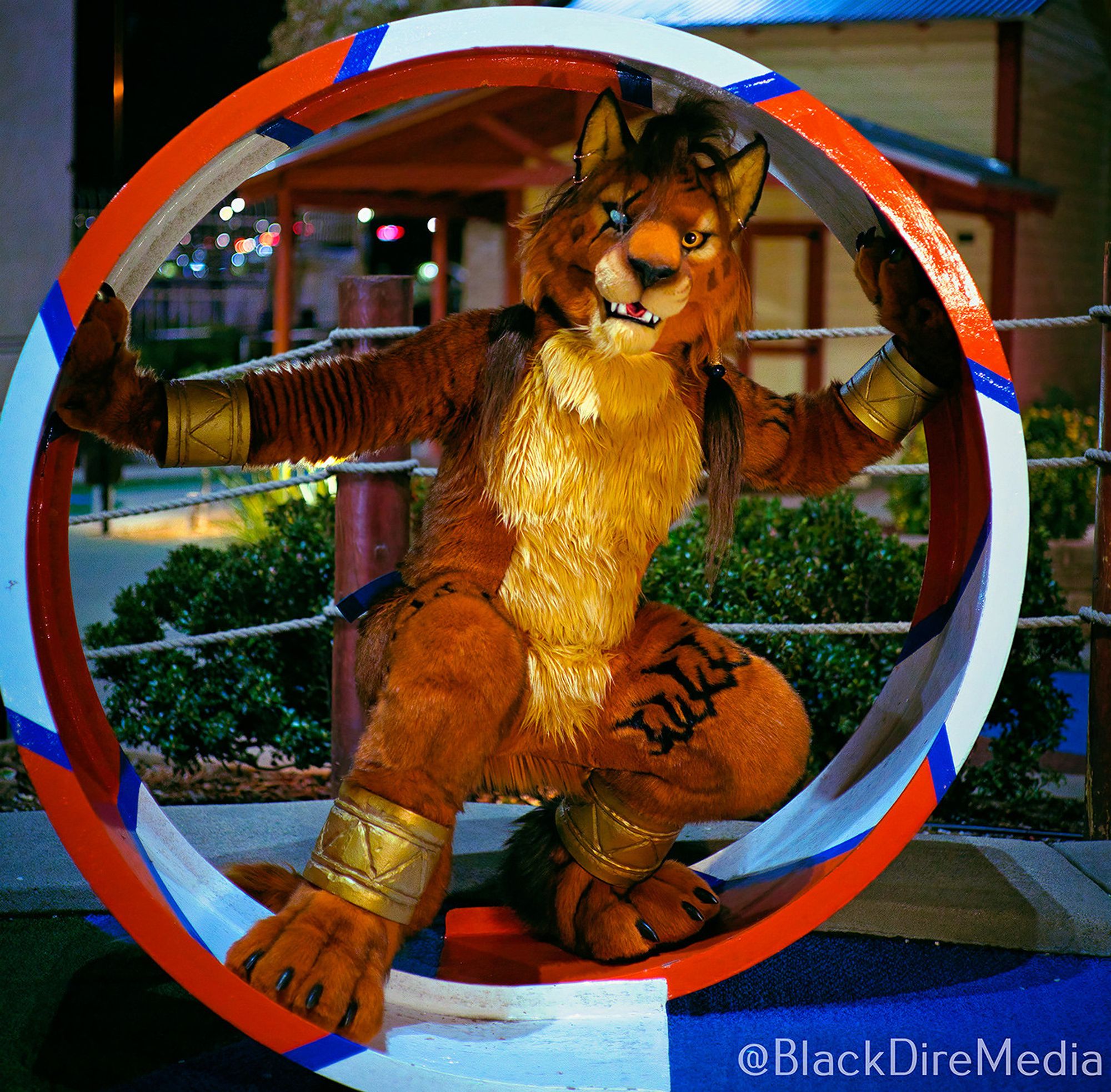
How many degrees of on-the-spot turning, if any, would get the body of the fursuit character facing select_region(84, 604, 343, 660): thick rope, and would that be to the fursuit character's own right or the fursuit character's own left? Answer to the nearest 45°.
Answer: approximately 135° to the fursuit character's own right

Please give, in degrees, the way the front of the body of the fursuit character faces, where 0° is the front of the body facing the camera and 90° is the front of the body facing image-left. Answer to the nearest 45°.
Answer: approximately 0°

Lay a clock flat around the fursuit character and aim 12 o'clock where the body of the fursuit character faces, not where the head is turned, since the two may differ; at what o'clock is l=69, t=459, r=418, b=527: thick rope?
The thick rope is roughly at 5 o'clock from the fursuit character.

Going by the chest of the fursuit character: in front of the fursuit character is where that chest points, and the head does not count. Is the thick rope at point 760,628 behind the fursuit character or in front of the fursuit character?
behind

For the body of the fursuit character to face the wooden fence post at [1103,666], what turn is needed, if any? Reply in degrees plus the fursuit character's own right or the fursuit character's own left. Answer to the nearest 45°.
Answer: approximately 135° to the fursuit character's own left
